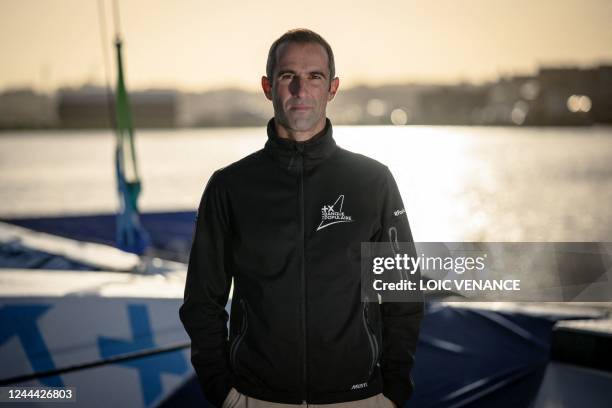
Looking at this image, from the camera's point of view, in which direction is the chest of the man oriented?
toward the camera
